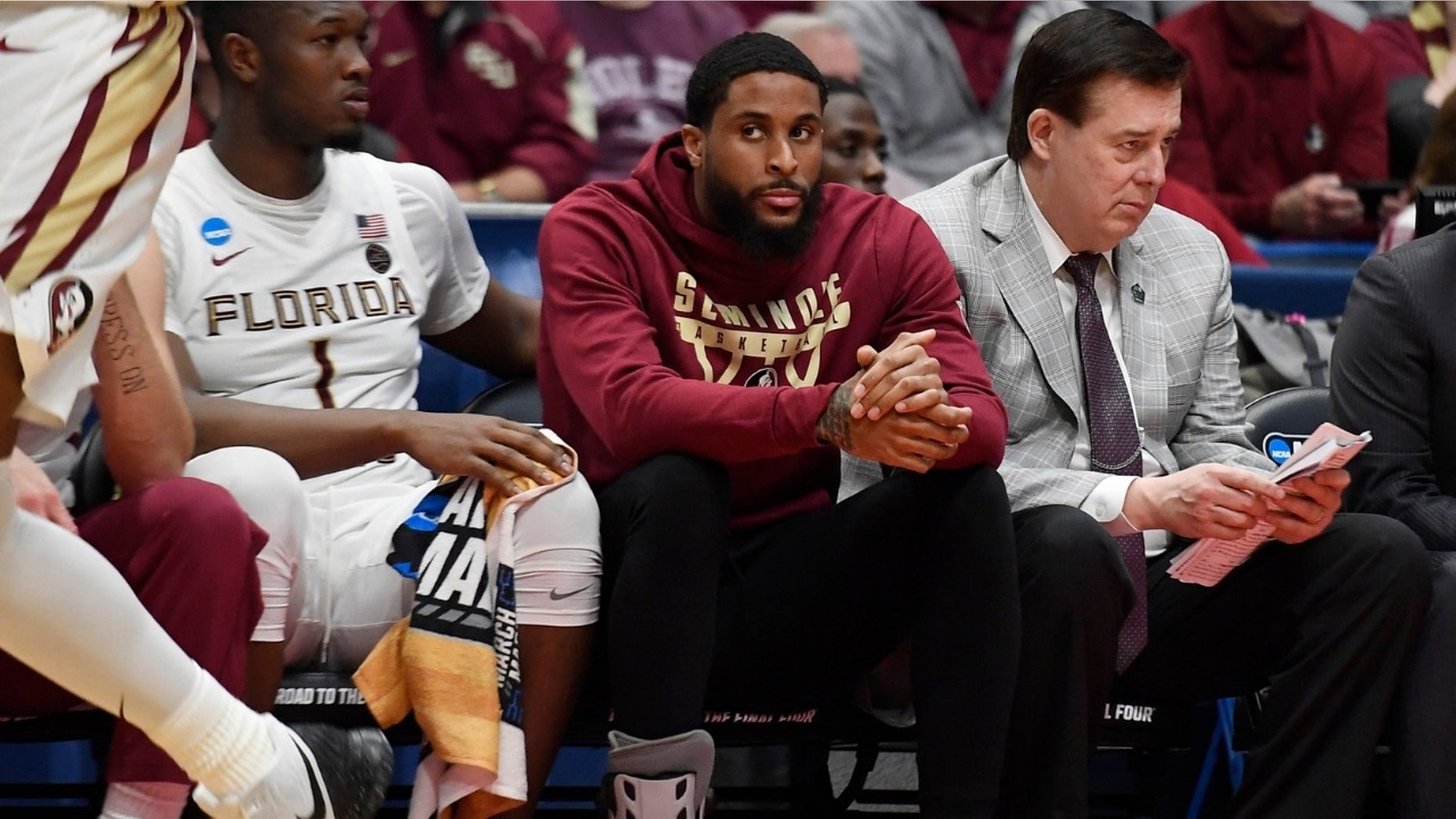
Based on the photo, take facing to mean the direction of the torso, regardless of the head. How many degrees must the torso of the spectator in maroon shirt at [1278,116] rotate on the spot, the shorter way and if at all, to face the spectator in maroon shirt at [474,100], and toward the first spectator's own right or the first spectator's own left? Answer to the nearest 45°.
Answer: approximately 45° to the first spectator's own right

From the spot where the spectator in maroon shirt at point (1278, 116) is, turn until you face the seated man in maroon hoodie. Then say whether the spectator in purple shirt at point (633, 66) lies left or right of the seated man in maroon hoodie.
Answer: right

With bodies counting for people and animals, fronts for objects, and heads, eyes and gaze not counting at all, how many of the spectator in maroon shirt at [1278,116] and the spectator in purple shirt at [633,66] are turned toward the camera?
2

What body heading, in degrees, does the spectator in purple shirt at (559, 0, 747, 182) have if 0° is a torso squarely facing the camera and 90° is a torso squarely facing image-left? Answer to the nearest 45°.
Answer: approximately 0°

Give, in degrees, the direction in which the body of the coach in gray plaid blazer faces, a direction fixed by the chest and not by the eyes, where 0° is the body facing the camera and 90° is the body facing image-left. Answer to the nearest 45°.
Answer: approximately 315°

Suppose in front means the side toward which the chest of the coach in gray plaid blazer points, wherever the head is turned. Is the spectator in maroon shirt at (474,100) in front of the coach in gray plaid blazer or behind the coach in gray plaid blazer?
behind

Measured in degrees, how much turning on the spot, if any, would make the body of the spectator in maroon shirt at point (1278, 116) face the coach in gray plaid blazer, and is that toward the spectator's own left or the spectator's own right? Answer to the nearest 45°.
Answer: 0° — they already face them

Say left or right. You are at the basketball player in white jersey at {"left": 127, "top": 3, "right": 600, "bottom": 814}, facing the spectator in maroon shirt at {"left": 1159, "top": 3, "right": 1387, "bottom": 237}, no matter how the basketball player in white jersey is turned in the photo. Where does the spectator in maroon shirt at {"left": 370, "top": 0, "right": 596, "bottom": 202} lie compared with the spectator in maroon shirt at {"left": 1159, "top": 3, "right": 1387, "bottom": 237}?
left

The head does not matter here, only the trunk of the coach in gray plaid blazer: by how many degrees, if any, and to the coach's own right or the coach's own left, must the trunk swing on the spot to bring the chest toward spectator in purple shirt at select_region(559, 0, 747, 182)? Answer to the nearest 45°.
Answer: approximately 180°

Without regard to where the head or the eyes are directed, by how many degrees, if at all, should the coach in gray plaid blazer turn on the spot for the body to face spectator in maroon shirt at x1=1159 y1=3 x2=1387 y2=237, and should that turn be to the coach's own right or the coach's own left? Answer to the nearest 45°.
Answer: approximately 135° to the coach's own left

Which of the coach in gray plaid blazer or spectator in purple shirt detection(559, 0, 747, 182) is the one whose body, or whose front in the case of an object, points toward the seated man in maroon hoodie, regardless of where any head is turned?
the spectator in purple shirt

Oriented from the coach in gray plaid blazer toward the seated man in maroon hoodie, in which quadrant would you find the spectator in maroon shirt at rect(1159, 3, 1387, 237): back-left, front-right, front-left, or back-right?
back-right
